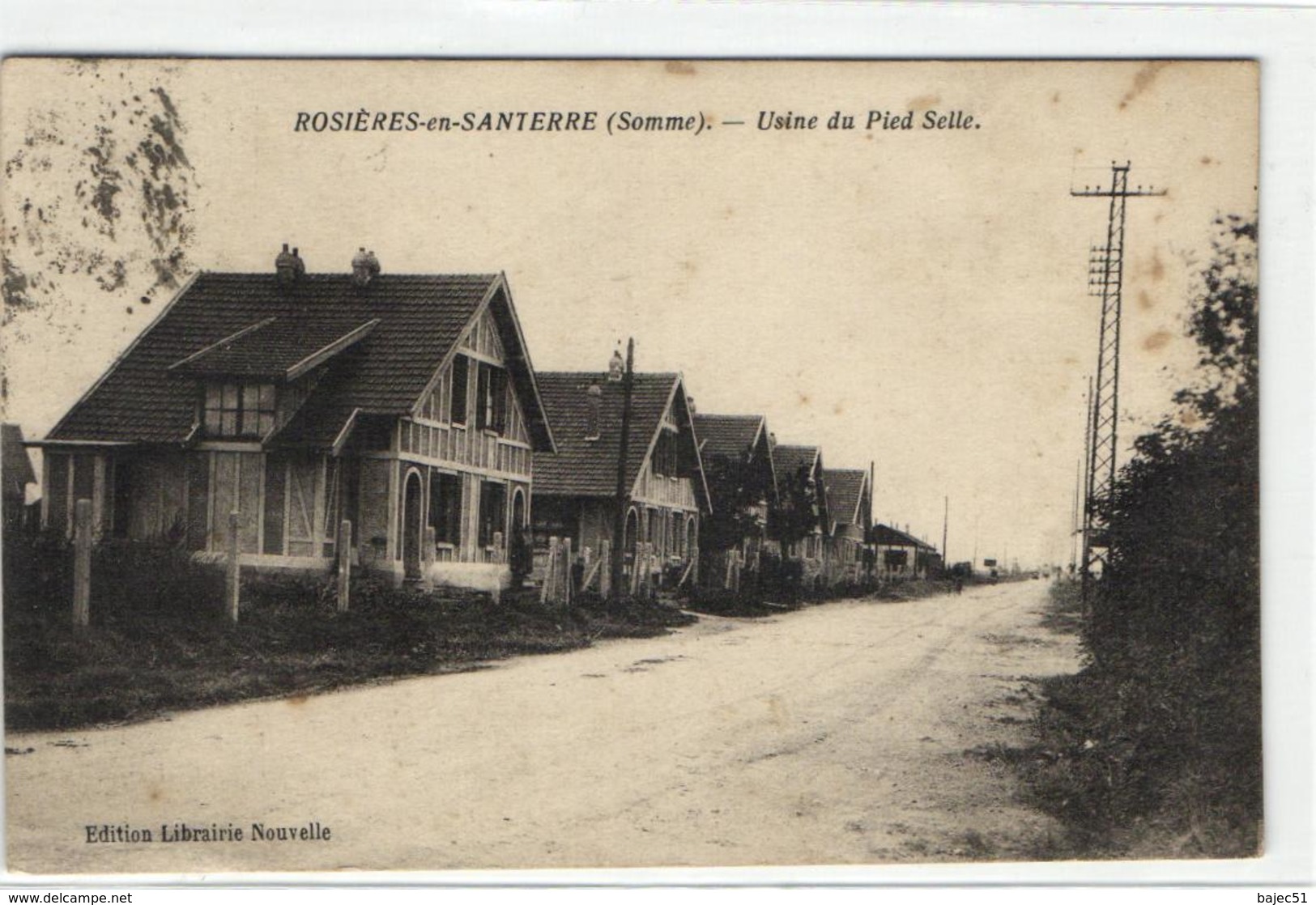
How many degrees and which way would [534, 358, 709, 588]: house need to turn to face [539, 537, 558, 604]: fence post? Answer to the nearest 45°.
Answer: approximately 45° to its right

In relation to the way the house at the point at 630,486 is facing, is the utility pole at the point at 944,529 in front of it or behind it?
in front

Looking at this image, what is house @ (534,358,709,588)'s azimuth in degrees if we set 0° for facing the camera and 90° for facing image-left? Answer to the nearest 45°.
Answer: approximately 315°

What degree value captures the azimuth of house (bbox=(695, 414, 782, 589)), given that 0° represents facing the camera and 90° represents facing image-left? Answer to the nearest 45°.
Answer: approximately 315°
